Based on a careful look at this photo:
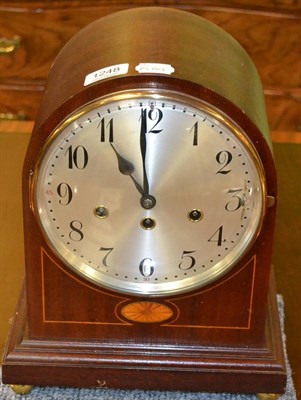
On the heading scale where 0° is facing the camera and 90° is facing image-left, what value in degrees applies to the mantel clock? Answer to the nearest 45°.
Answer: approximately 0°
